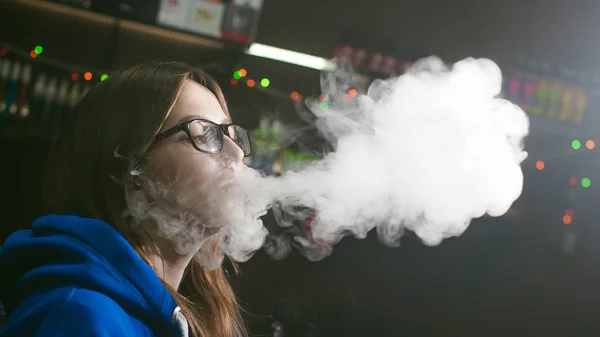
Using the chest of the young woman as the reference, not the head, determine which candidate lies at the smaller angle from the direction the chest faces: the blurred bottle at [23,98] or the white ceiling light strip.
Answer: the white ceiling light strip

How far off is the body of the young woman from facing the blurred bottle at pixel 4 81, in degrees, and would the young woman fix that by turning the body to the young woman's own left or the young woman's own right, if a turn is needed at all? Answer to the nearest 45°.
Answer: approximately 90° to the young woman's own left

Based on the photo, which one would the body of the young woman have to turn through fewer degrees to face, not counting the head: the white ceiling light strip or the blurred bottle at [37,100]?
the white ceiling light strip

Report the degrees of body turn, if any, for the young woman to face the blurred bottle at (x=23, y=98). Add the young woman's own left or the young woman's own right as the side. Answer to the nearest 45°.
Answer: approximately 90° to the young woman's own left

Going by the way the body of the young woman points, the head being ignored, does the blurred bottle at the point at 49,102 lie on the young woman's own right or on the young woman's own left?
on the young woman's own left

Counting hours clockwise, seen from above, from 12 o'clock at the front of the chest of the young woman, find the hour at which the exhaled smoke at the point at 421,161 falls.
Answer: The exhaled smoke is roughly at 11 o'clock from the young woman.

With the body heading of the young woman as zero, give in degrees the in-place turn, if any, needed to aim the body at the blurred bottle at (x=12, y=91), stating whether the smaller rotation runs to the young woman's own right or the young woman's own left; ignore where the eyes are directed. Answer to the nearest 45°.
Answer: approximately 90° to the young woman's own left

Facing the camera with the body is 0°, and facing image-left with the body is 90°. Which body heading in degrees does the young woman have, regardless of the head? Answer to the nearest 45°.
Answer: approximately 270°

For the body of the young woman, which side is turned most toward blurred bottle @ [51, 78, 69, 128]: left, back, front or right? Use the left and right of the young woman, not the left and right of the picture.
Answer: left

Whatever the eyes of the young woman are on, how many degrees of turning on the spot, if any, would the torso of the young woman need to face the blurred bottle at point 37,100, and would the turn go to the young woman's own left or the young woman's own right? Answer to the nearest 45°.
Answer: approximately 90° to the young woman's own left

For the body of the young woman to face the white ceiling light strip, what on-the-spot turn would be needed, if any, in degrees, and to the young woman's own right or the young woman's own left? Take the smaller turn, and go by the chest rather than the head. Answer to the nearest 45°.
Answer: approximately 90° to the young woman's own left
